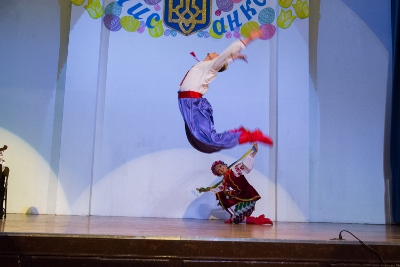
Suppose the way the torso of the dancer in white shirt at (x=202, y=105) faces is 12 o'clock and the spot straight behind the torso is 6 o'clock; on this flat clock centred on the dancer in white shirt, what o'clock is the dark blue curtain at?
The dark blue curtain is roughly at 5 o'clock from the dancer in white shirt.
